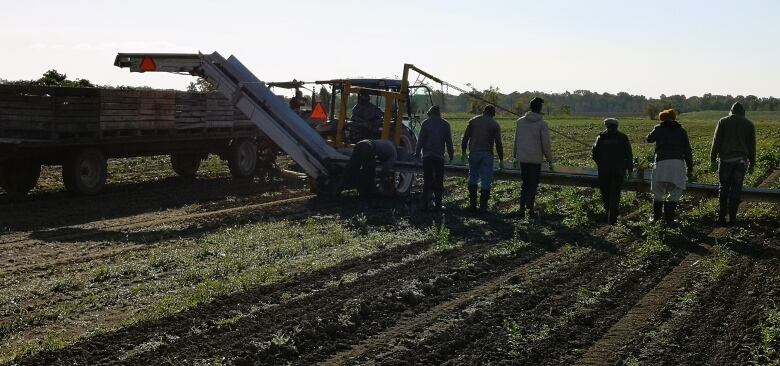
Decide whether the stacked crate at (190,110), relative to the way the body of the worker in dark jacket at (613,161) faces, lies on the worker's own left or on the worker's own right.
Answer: on the worker's own left

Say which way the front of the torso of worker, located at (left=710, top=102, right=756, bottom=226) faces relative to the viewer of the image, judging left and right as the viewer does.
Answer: facing away from the viewer

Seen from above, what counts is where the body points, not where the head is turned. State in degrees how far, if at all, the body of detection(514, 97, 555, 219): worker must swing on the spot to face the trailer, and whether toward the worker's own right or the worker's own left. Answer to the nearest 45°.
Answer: approximately 135° to the worker's own left

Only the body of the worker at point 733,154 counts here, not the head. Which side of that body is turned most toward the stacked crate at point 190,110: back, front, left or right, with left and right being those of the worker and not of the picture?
left

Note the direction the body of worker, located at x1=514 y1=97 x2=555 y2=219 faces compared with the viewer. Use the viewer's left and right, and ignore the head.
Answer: facing away from the viewer and to the right of the viewer

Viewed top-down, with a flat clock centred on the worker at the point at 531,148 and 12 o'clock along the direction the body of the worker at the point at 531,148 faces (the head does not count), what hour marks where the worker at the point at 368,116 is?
the worker at the point at 368,116 is roughly at 9 o'clock from the worker at the point at 531,148.

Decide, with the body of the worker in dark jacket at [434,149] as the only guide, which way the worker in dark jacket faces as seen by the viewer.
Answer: away from the camera

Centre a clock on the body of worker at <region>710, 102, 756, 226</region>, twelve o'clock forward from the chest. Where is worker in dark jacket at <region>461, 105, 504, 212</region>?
The worker in dark jacket is roughly at 9 o'clock from the worker.

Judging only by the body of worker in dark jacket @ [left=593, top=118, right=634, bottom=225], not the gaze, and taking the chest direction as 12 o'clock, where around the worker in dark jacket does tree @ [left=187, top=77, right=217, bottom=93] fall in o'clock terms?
The tree is roughly at 10 o'clock from the worker in dark jacket.

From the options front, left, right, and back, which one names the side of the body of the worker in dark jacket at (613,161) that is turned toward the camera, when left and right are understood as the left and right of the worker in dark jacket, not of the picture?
back

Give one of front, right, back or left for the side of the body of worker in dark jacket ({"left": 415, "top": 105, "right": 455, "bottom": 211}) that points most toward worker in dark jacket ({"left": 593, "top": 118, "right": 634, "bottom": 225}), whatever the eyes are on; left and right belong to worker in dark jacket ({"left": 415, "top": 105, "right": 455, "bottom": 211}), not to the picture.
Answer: right

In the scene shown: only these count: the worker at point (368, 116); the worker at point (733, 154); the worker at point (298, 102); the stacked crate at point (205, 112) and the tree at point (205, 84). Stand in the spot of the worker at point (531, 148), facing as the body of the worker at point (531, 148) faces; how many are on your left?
4

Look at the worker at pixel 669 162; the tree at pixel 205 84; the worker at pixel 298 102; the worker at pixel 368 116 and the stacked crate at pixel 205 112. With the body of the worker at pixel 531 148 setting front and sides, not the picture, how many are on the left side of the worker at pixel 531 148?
4

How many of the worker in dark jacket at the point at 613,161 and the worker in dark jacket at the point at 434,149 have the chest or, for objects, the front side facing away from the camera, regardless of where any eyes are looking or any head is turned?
2
